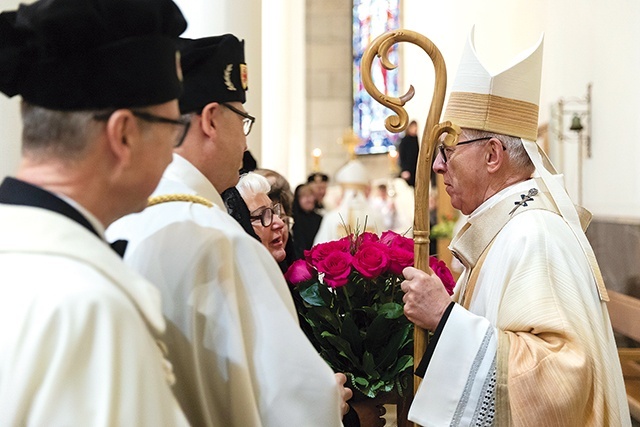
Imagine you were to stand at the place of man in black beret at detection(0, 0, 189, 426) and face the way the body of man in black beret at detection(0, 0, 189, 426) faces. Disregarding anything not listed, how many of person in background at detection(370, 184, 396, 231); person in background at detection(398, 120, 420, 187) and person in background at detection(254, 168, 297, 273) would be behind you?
0

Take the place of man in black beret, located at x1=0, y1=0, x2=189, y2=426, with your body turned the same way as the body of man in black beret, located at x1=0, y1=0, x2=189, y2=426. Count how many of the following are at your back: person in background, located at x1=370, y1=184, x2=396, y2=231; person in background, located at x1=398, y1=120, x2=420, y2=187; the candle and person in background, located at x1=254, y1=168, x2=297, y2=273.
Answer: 0

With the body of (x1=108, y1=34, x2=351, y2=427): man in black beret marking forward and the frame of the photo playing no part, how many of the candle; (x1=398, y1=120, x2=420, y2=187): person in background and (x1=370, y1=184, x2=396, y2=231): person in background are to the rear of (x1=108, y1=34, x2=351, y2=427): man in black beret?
0

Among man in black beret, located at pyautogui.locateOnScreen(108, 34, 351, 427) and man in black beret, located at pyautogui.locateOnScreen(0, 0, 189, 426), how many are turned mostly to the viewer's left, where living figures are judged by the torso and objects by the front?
0

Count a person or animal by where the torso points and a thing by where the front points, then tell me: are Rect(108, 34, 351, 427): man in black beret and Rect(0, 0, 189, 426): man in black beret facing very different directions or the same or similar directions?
same or similar directions

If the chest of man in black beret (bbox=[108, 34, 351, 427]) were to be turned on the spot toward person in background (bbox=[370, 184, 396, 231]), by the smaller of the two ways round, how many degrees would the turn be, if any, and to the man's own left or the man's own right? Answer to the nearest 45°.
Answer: approximately 45° to the man's own left

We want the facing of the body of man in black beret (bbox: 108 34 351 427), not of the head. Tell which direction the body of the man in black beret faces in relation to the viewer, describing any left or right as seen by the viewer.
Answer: facing away from the viewer and to the right of the viewer

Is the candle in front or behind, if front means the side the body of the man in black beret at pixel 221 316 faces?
in front

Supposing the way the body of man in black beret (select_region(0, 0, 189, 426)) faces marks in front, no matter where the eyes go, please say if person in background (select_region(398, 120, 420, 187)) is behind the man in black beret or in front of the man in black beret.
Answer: in front

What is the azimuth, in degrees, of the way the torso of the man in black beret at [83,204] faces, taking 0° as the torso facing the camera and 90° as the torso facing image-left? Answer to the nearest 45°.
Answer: approximately 225°
